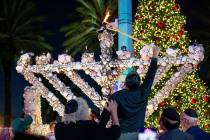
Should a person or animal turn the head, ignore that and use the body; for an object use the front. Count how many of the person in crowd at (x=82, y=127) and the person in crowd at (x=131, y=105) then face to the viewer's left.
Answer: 0

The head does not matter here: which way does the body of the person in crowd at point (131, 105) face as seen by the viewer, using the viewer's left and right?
facing away from the viewer

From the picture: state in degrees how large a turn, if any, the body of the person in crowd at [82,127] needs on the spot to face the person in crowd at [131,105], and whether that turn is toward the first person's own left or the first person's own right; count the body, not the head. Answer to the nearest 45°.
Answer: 0° — they already face them

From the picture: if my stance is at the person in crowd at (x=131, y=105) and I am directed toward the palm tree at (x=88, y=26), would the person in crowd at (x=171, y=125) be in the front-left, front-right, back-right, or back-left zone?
back-right

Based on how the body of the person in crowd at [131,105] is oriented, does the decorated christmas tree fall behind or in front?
in front

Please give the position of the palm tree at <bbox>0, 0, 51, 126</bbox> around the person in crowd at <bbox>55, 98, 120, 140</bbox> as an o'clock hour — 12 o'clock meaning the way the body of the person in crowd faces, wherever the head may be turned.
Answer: The palm tree is roughly at 10 o'clock from the person in crowd.

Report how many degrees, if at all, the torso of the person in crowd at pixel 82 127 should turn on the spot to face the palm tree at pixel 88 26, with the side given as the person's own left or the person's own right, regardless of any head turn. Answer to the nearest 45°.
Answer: approximately 45° to the person's own left

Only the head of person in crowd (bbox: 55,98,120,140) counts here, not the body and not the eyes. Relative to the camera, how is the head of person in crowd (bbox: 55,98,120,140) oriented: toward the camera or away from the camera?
away from the camera

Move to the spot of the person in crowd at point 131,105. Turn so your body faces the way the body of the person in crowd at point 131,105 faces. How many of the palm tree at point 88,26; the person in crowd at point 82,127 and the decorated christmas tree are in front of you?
2

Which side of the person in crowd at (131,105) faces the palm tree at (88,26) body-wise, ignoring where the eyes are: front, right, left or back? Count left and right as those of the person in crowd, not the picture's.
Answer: front

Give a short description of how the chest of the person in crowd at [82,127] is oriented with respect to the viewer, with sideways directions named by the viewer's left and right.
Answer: facing away from the viewer and to the right of the viewer

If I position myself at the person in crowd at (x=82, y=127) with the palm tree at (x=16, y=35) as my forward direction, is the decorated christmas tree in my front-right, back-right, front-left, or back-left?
front-right
